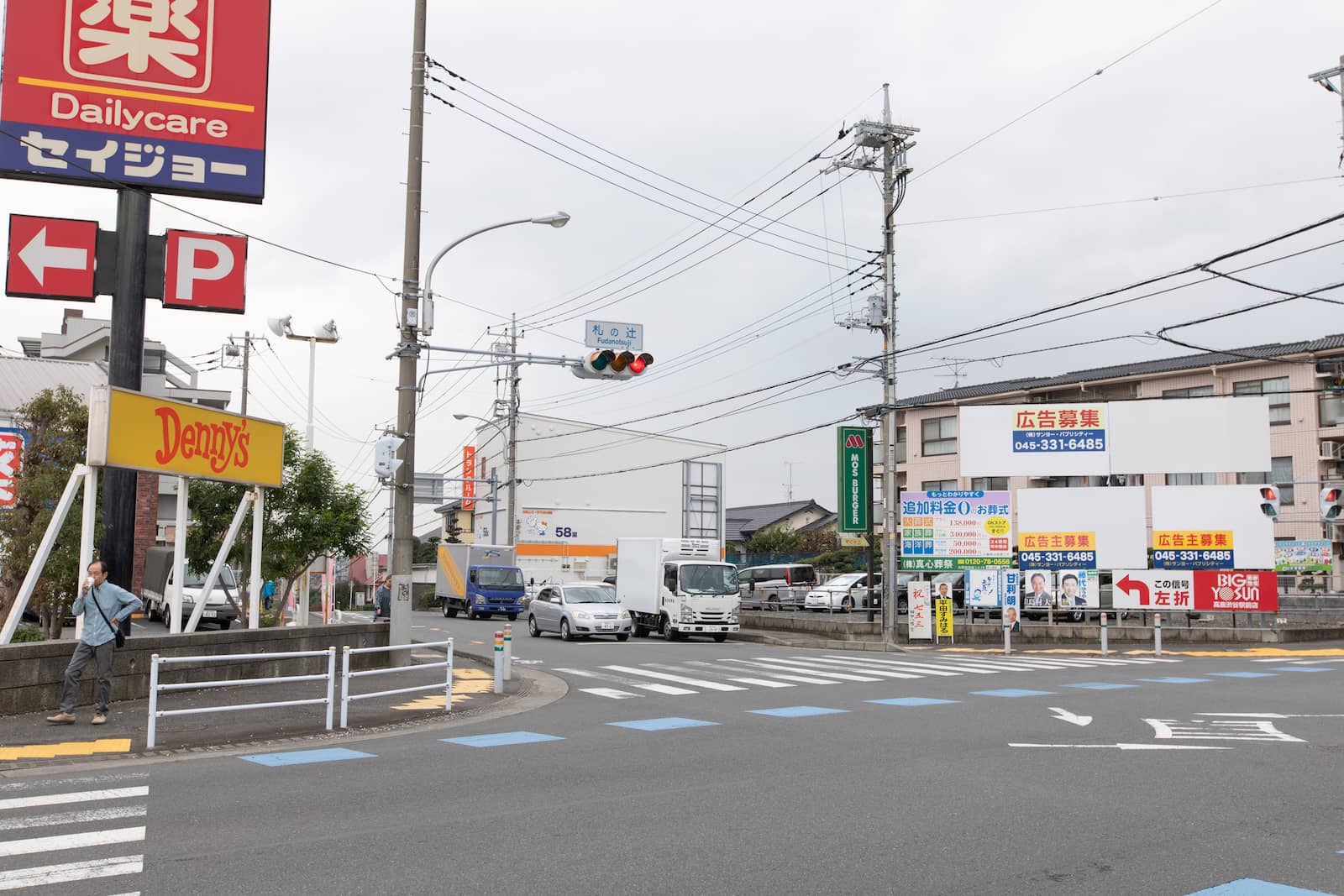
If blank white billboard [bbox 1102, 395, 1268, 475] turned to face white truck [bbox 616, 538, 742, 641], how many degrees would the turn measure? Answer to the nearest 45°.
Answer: approximately 90° to its right

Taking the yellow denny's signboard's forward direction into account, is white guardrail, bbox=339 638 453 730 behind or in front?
in front

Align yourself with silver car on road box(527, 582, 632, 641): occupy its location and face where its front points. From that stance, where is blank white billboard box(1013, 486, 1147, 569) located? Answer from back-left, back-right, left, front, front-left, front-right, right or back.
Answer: front-left

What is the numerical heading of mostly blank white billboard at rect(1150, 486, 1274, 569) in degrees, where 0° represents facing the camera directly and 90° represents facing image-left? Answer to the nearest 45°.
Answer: approximately 0°

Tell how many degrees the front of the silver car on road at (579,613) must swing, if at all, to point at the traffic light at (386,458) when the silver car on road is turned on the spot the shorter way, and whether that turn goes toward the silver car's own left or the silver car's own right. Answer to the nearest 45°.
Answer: approximately 45° to the silver car's own right
